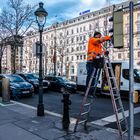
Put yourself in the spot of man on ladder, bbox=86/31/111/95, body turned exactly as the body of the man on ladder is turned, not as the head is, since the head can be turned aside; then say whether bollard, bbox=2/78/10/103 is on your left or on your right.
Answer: on your left

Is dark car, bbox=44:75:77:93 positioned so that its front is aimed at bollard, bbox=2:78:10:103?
no

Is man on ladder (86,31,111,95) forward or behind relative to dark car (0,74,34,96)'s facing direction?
forward

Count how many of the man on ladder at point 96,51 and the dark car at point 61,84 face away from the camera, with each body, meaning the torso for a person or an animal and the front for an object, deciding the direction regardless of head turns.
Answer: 0

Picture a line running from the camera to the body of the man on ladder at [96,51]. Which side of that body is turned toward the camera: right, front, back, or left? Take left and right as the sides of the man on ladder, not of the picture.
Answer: right

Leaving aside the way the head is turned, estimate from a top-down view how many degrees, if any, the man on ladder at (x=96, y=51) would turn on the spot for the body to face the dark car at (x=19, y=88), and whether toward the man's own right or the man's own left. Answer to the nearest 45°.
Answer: approximately 135° to the man's own left

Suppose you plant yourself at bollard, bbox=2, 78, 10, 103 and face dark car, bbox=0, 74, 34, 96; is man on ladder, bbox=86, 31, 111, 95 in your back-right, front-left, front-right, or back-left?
back-right

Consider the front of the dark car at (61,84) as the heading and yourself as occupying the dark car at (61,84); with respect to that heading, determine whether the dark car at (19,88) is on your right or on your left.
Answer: on your right

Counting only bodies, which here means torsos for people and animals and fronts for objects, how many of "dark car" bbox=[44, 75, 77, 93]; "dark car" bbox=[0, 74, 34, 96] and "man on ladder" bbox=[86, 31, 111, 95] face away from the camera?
0

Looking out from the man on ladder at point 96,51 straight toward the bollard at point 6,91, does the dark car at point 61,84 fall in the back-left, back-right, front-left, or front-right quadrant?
front-right

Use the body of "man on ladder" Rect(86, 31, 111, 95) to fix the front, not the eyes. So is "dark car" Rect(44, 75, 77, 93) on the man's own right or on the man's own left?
on the man's own left

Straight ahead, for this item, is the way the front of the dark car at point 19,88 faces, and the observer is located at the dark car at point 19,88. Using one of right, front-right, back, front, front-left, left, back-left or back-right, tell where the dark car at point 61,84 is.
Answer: left

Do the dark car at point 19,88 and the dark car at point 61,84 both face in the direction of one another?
no
